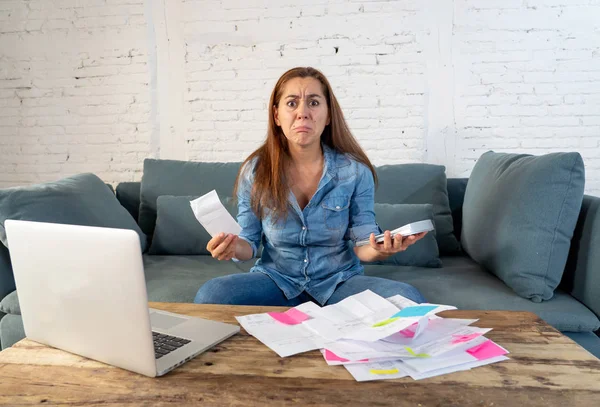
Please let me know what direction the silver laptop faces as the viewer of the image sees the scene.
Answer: facing away from the viewer and to the right of the viewer

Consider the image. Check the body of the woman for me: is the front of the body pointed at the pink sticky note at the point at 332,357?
yes

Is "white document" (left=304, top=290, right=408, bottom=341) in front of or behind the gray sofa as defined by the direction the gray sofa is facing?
in front

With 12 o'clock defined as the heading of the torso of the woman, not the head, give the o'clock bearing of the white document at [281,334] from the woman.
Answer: The white document is roughly at 12 o'clock from the woman.

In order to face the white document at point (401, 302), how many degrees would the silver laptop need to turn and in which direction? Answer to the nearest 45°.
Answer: approximately 45° to its right

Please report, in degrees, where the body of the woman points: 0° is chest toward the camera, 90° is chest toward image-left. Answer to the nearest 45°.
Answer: approximately 0°

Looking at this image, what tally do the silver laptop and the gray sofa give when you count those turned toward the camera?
1

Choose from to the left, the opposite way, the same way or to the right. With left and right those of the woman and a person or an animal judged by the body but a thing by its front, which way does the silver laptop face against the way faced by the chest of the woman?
the opposite way

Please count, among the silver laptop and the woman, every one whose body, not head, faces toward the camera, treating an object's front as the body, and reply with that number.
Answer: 1

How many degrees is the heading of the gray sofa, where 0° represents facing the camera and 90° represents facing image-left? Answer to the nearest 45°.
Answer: approximately 0°
